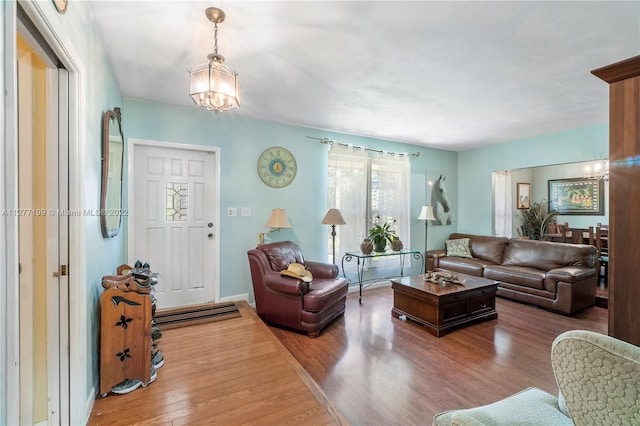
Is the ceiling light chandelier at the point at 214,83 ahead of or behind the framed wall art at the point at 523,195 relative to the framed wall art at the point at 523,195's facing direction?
ahead

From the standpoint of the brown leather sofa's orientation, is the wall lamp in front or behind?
in front

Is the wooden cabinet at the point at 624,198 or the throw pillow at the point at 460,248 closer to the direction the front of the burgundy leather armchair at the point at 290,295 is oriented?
the wooden cabinet

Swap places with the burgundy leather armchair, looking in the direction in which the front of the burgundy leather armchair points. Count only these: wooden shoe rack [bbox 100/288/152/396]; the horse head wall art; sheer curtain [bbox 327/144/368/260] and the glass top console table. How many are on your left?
3

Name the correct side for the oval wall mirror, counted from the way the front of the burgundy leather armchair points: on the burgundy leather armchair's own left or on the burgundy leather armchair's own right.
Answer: on the burgundy leather armchair's own right

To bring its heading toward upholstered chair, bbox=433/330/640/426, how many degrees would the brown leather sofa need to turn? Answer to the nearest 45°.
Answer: approximately 45° to its left

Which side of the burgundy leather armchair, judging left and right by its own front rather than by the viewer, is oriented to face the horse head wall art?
left

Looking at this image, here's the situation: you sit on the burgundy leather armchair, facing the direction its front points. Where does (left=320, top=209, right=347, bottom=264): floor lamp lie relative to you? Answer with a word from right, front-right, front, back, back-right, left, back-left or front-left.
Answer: left

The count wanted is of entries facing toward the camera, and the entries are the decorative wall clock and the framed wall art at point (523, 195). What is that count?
2

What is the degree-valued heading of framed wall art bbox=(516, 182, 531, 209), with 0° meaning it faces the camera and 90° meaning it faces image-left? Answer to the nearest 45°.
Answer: approximately 0°
